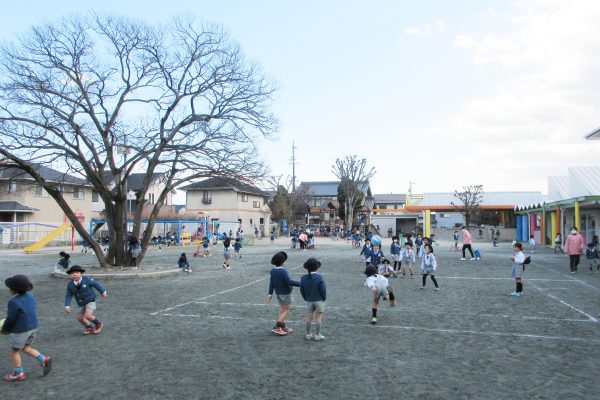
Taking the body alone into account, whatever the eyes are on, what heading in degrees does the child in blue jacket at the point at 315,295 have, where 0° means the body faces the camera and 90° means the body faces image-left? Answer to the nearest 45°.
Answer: approximately 180°

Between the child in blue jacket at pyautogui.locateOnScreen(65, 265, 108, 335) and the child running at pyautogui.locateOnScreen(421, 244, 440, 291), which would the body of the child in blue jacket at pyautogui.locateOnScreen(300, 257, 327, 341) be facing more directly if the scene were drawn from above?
the child running

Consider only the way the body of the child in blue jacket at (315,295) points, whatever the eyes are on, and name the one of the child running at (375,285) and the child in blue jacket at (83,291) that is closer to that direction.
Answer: the child running

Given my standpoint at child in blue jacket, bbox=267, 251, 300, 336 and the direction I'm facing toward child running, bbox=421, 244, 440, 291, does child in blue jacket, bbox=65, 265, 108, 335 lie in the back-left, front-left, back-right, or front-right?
back-left

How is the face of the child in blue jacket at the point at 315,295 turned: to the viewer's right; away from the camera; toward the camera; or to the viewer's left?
away from the camera

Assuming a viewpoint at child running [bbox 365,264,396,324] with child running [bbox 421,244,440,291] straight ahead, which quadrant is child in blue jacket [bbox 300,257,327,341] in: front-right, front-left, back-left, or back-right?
back-left

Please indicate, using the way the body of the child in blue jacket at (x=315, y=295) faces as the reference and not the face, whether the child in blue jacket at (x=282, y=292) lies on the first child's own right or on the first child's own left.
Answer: on the first child's own left

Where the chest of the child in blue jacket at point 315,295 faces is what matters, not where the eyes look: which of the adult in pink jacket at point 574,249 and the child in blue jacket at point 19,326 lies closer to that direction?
the adult in pink jacket
